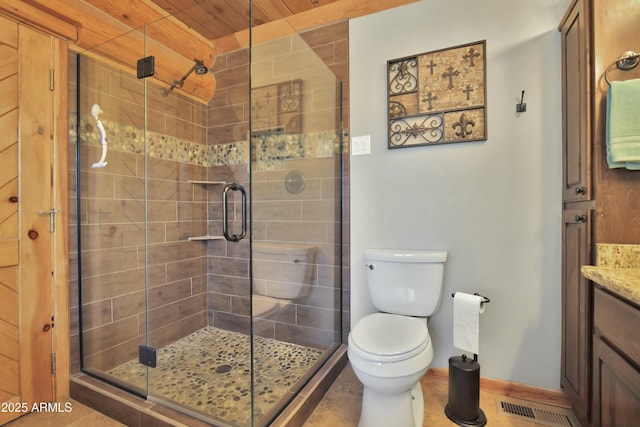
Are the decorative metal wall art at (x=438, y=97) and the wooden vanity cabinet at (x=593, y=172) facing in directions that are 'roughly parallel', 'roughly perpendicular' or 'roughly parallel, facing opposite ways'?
roughly perpendicular

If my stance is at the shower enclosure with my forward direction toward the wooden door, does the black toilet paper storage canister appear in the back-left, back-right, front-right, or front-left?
back-left

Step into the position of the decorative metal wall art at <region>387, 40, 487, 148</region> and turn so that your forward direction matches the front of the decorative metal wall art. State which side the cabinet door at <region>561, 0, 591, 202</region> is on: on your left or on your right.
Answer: on your left

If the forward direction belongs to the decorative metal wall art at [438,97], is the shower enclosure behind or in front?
in front

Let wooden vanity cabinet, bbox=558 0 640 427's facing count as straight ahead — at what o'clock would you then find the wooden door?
The wooden door is roughly at 11 o'clock from the wooden vanity cabinet.

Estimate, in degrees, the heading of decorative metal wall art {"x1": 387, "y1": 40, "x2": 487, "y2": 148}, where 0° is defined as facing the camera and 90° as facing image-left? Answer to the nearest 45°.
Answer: approximately 45°

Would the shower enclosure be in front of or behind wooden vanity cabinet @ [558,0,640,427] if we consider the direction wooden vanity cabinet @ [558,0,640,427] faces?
in front

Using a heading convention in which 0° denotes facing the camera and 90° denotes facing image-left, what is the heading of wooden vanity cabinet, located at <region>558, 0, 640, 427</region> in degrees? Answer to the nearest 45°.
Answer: approximately 90°

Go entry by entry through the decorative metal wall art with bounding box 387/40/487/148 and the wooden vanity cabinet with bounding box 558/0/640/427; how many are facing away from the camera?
0

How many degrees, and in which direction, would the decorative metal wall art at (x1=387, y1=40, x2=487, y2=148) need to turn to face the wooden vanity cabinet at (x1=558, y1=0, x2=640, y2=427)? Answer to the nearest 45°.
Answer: approximately 90° to its left
